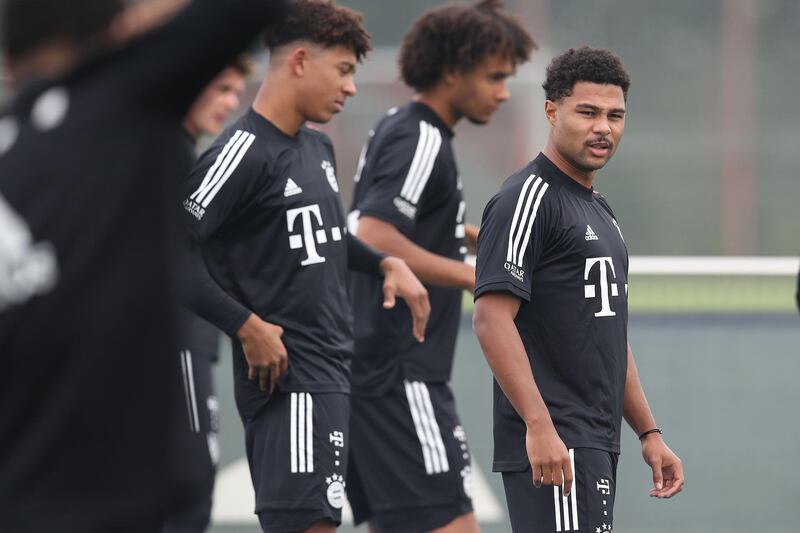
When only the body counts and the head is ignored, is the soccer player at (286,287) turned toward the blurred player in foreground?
no

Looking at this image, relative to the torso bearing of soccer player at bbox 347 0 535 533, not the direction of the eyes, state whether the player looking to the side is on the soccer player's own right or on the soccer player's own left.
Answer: on the soccer player's own right

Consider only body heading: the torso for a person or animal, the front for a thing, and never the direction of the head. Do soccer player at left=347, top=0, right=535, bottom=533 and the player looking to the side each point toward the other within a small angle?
no

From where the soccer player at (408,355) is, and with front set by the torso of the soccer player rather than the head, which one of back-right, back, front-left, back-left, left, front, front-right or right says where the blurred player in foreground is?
right

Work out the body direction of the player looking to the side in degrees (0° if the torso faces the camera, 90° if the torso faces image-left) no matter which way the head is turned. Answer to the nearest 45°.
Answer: approximately 315°

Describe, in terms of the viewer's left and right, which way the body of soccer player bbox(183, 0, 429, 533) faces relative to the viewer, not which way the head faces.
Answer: facing the viewer and to the right of the viewer

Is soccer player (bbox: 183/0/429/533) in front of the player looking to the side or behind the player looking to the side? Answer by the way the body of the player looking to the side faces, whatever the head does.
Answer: behind

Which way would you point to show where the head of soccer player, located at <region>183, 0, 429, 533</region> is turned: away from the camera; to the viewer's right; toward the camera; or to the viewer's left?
to the viewer's right

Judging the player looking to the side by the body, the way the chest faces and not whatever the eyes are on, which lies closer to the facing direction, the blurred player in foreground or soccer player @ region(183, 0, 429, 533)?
the blurred player in foreground

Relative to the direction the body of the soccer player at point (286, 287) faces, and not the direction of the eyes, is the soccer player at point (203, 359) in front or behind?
behind

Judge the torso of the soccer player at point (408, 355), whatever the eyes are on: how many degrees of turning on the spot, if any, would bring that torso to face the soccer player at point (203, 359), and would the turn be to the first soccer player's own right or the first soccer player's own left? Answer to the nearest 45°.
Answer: approximately 180°

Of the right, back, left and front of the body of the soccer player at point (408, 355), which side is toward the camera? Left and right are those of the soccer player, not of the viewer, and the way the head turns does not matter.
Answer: right

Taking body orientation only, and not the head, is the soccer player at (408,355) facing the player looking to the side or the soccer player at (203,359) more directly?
the player looking to the side

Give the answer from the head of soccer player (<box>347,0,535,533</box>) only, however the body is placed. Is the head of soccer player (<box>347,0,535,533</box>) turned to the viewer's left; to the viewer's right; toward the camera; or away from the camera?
to the viewer's right
